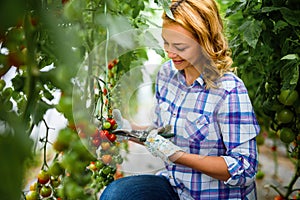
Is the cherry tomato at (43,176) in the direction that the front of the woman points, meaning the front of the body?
yes

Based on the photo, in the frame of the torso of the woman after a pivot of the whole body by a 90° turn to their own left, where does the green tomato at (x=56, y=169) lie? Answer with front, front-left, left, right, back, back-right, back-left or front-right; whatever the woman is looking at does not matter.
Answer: right

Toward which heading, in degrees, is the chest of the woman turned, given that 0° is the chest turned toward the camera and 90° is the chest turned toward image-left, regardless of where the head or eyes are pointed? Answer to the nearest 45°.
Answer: approximately 45°

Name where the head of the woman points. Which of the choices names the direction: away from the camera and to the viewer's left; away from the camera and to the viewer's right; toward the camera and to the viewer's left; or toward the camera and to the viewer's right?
toward the camera and to the viewer's left
